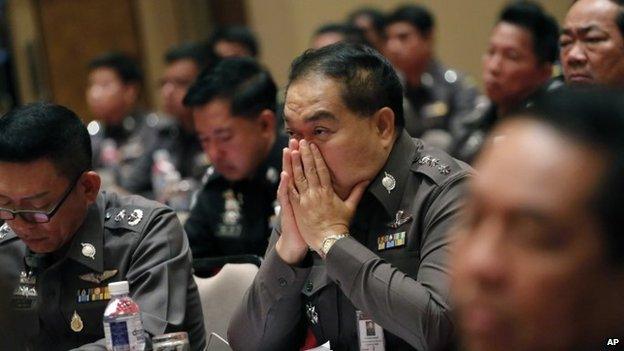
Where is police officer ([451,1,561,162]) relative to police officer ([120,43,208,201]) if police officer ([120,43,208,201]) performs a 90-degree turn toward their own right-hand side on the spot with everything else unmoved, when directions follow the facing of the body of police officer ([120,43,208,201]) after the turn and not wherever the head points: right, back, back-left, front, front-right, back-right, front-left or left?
back

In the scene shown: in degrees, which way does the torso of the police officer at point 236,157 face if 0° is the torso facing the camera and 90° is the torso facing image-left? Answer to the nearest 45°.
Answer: approximately 45°

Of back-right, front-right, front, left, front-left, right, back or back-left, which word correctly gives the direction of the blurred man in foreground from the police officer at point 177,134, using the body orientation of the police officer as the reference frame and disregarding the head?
front-left

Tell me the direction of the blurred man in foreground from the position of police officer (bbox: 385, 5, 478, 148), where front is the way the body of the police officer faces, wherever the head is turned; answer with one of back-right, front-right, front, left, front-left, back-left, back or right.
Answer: front-left

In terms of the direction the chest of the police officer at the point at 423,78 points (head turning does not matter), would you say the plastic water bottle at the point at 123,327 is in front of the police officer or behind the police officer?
in front

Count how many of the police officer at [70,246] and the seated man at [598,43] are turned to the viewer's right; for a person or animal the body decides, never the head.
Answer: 0

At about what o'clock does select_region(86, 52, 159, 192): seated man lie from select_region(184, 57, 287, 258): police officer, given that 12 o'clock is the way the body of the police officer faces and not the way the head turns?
The seated man is roughly at 4 o'clock from the police officer.

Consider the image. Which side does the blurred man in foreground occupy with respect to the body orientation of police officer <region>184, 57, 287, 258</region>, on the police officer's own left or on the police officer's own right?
on the police officer's own left

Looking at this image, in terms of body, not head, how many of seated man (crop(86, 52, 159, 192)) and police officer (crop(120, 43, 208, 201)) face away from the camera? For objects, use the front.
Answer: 0

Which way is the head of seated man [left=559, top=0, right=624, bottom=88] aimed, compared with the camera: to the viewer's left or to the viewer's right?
to the viewer's left
